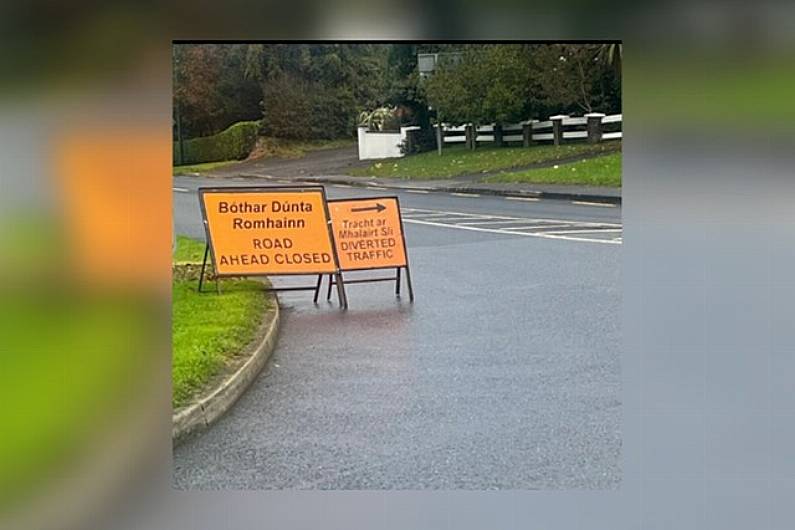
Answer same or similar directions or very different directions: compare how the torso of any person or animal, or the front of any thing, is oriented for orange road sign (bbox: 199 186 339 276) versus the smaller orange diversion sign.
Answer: same or similar directions

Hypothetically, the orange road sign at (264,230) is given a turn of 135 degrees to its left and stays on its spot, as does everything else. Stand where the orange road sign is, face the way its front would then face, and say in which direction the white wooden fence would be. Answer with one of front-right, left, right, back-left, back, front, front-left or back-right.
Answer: front-right

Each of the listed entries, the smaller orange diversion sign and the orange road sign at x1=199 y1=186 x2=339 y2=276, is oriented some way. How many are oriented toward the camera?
2

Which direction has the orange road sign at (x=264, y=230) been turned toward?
toward the camera

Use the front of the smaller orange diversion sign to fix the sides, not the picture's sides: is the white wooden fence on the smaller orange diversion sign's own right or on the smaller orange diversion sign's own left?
on the smaller orange diversion sign's own left
